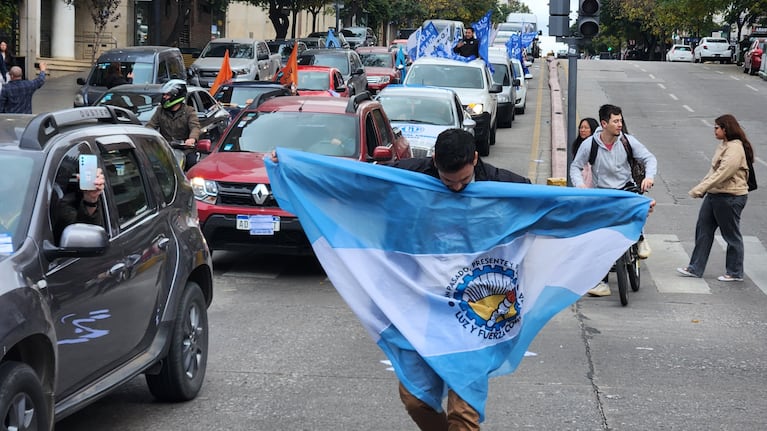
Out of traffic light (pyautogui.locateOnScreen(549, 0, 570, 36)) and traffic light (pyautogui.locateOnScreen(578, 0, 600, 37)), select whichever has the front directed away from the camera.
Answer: traffic light (pyautogui.locateOnScreen(549, 0, 570, 36))

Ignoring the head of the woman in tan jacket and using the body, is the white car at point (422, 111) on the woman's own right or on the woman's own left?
on the woman's own right

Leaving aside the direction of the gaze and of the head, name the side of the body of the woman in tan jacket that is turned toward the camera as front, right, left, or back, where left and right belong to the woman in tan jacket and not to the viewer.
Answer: left

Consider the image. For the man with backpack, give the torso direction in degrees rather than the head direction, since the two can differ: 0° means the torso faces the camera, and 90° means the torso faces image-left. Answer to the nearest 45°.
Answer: approximately 0°

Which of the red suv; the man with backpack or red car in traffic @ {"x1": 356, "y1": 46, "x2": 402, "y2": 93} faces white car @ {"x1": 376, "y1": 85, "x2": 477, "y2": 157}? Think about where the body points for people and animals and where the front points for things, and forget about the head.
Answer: the red car in traffic

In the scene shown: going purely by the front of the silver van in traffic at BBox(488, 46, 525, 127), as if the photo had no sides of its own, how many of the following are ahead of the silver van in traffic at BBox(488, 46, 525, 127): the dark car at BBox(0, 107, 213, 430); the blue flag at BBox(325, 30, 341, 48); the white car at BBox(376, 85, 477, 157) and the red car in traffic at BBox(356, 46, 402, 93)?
2

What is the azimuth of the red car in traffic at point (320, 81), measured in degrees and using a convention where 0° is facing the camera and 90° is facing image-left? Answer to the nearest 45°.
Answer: approximately 45°

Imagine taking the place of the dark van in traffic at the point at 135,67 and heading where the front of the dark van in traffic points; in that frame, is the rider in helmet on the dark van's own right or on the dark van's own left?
on the dark van's own left

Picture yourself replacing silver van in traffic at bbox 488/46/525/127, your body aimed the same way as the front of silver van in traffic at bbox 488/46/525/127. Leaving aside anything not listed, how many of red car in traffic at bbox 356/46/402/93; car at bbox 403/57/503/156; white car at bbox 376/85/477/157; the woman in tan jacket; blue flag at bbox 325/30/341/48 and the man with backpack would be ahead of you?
4

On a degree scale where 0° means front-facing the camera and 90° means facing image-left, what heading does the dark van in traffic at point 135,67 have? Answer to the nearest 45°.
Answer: approximately 45°

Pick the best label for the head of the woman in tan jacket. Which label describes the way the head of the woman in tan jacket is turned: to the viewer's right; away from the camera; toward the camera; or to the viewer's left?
to the viewer's left

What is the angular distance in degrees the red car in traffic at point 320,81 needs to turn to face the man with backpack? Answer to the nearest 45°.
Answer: approximately 45° to its left

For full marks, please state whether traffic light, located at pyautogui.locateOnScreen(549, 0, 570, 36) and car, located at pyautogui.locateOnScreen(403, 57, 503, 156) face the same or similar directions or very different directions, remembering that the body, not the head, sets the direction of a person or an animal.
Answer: very different directions
